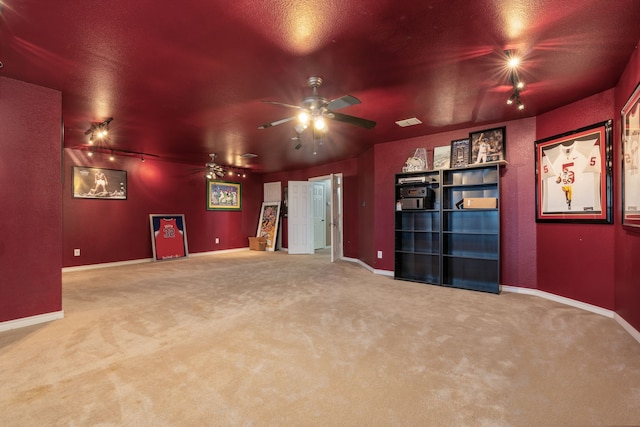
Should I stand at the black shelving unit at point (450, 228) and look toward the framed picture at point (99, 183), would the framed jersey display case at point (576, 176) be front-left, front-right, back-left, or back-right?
back-left

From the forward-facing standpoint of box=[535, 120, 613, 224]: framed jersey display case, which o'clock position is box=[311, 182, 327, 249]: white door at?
The white door is roughly at 2 o'clock from the framed jersey display case.

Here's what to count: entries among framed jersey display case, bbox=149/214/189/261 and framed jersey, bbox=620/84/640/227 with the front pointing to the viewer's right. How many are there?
0

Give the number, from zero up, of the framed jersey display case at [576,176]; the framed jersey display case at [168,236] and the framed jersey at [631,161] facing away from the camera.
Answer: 0

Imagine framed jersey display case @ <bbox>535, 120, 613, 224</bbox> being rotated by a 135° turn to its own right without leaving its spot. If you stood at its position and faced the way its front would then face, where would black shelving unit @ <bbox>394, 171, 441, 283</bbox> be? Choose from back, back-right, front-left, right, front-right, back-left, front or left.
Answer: left

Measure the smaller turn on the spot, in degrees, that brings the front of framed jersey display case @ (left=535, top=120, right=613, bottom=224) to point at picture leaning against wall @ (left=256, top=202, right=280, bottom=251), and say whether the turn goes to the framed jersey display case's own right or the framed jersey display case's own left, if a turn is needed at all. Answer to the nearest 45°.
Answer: approximately 45° to the framed jersey display case's own right

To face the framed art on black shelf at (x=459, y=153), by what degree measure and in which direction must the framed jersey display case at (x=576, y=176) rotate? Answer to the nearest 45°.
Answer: approximately 45° to its right

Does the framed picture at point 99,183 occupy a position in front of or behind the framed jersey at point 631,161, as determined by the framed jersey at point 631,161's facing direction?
in front

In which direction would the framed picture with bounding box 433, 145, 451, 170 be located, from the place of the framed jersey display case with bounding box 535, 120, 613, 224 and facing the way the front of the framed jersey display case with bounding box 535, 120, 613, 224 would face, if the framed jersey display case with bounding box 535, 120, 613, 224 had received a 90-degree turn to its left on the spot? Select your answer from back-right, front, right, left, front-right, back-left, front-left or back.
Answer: back-right

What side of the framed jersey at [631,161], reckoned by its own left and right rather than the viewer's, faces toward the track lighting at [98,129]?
front

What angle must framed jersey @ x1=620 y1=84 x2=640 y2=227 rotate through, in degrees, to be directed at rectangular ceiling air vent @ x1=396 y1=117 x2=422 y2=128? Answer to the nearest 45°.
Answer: approximately 45° to its right

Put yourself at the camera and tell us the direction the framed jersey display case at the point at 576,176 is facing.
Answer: facing the viewer and to the left of the viewer

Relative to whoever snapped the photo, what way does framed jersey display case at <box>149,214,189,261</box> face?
facing the viewer

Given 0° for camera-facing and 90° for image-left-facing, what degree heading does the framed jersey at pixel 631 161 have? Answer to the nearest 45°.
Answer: approximately 45°

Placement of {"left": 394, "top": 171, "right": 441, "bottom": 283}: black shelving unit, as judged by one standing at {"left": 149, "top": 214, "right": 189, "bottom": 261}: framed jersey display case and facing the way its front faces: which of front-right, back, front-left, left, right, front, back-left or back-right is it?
front-left

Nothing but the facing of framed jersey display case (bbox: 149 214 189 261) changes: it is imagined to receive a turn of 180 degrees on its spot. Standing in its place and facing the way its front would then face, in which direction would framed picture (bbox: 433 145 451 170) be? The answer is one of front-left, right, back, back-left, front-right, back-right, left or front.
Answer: back-right

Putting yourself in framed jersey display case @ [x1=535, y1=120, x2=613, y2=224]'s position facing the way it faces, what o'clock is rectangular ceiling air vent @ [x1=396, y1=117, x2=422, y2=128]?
The rectangular ceiling air vent is roughly at 1 o'clock from the framed jersey display case.

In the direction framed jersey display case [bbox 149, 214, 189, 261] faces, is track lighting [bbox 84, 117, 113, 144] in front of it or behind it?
in front

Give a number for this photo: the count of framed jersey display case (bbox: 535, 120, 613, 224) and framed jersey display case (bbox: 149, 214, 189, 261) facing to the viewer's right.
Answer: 0
